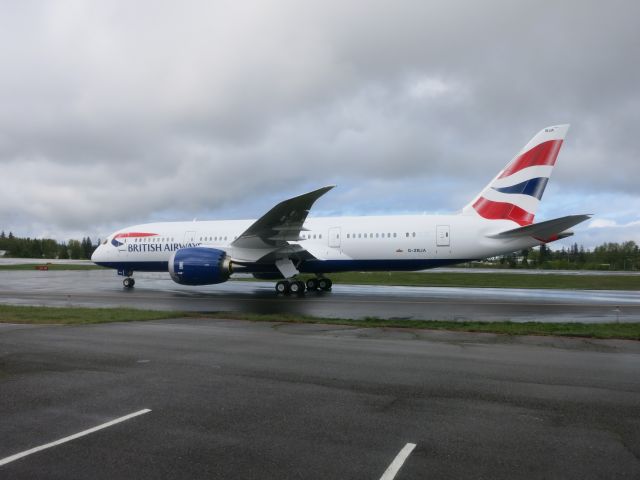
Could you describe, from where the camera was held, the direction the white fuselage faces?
facing to the left of the viewer
